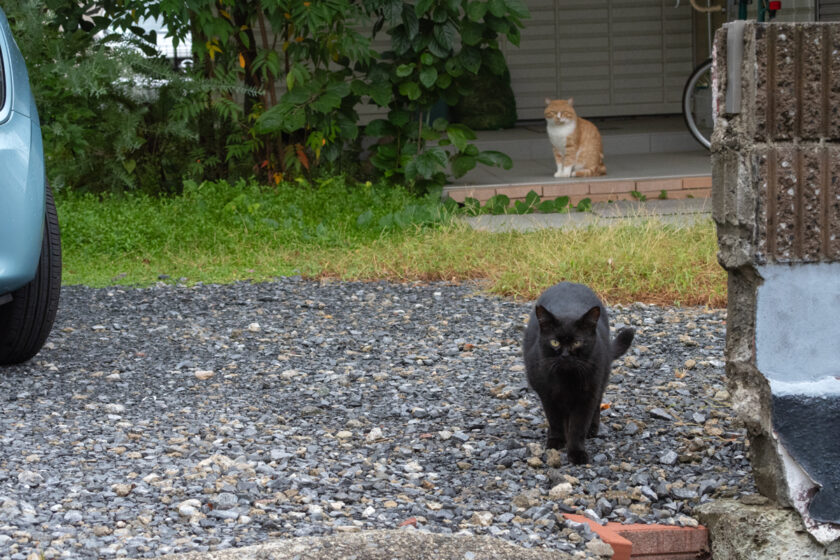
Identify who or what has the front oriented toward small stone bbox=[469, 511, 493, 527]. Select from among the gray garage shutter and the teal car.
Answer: the gray garage shutter

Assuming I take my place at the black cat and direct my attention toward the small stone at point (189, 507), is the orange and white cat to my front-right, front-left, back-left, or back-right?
back-right

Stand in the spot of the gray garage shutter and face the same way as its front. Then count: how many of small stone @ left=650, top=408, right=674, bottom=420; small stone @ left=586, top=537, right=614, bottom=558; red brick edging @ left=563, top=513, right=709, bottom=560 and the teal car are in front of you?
4

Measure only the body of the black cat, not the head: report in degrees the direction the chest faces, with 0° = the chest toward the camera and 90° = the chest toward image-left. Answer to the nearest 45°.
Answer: approximately 0°

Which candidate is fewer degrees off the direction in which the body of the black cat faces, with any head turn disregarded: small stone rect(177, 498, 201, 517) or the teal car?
the small stone

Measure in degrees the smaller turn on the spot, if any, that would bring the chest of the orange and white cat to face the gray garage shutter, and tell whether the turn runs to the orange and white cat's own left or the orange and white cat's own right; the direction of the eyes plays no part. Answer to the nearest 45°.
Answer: approximately 135° to the orange and white cat's own right

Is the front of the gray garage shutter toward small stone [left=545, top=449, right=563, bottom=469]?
yes

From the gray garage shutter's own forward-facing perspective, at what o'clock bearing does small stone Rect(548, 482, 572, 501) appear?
The small stone is roughly at 12 o'clock from the gray garage shutter.

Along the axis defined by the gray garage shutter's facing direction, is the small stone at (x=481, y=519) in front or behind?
in front

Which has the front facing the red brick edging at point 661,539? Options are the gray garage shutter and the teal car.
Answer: the gray garage shutter
